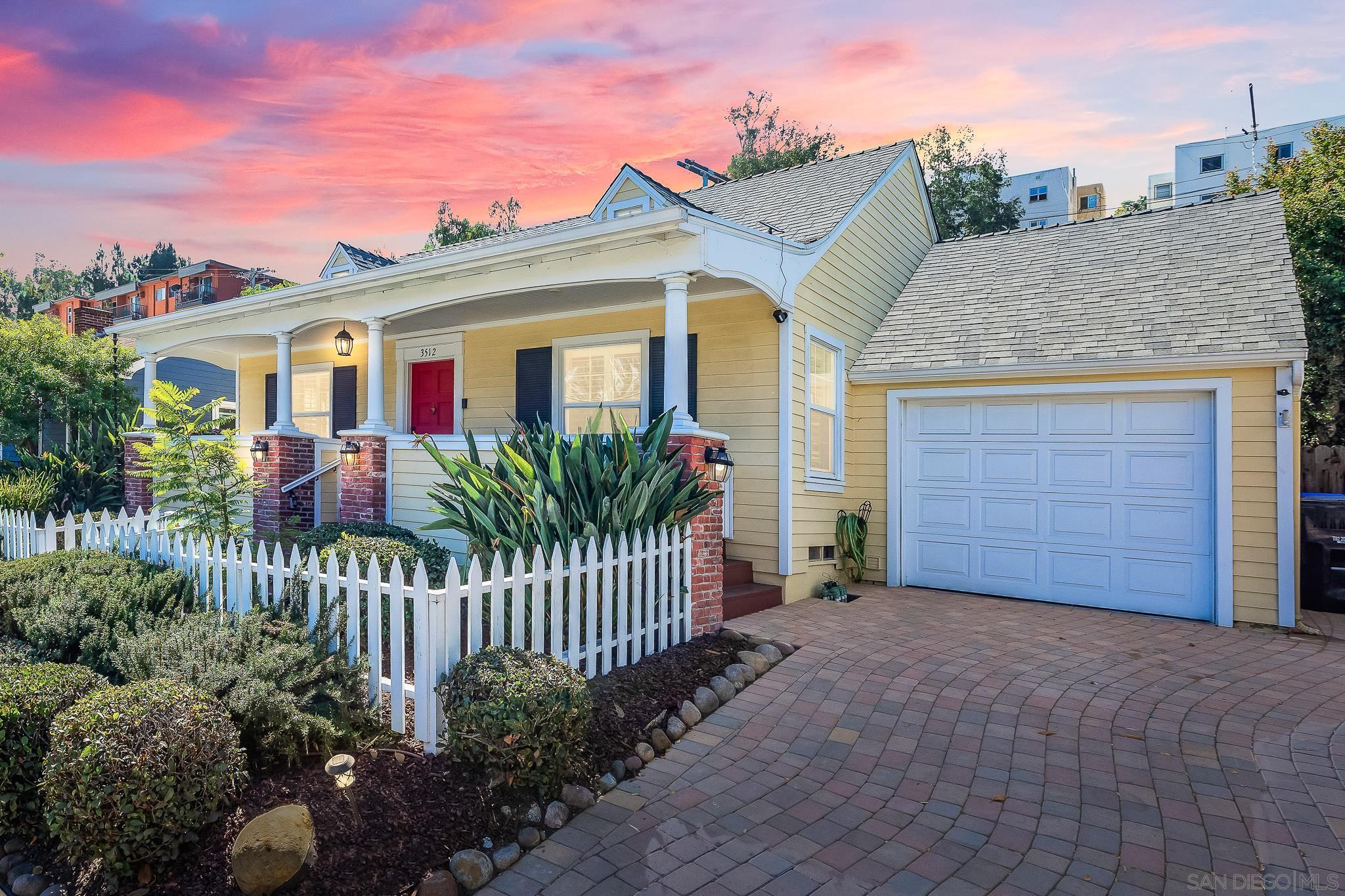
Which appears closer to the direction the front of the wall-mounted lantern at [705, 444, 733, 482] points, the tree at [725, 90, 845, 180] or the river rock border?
the river rock border

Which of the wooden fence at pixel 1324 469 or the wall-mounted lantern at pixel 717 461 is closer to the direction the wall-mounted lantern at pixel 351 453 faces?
the wall-mounted lantern

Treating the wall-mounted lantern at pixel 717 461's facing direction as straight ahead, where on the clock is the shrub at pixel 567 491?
The shrub is roughly at 3 o'clock from the wall-mounted lantern.

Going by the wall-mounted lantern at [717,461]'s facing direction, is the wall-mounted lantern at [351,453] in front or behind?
behind

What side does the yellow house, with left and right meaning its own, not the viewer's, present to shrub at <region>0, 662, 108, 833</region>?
front

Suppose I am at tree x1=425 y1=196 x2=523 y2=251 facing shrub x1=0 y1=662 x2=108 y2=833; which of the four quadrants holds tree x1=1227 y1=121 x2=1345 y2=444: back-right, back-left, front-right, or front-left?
front-left

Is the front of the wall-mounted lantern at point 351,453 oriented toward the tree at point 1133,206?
no

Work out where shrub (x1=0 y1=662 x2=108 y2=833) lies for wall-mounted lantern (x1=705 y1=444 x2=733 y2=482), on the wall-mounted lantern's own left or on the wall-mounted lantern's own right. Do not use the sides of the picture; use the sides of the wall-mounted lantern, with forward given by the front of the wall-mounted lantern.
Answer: on the wall-mounted lantern's own right

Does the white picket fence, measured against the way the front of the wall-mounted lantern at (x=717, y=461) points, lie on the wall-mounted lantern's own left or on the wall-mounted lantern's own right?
on the wall-mounted lantern's own right

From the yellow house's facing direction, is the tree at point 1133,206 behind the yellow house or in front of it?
behind

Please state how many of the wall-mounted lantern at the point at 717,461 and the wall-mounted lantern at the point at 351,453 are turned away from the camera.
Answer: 0

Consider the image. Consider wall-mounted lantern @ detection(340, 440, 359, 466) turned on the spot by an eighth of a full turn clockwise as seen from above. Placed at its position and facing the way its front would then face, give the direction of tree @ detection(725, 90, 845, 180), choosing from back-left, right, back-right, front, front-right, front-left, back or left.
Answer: back-right

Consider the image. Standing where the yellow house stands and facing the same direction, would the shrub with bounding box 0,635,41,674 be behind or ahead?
ahead

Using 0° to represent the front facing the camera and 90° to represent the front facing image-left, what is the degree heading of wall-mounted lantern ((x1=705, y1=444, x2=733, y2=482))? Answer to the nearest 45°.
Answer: approximately 315°

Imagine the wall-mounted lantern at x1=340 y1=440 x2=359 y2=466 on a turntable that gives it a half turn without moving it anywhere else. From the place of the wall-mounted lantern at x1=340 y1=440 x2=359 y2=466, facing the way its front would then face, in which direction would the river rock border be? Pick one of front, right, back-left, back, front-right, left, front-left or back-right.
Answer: back-right

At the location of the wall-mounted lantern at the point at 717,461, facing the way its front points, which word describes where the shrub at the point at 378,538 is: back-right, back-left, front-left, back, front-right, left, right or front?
back-right

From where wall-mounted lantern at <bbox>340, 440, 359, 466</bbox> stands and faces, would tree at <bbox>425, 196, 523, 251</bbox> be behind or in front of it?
behind

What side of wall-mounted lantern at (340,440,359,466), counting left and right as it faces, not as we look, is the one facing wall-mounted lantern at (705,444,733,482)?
left
